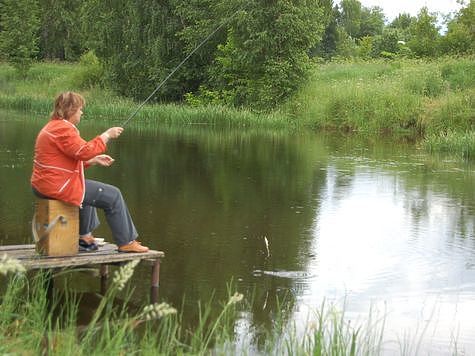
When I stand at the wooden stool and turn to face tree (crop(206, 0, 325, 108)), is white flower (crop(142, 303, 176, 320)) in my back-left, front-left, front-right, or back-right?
back-right

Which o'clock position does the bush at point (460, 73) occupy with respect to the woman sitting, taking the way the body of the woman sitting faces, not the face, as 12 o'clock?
The bush is roughly at 10 o'clock from the woman sitting.

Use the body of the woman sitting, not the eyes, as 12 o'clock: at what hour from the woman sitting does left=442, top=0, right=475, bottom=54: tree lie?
The tree is roughly at 10 o'clock from the woman sitting.

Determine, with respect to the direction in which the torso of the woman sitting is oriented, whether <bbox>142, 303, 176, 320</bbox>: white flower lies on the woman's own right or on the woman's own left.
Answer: on the woman's own right

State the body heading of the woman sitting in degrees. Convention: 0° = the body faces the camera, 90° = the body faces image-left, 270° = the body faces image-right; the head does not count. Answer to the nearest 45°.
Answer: approximately 270°

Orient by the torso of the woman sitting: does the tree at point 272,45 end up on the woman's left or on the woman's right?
on the woman's left
